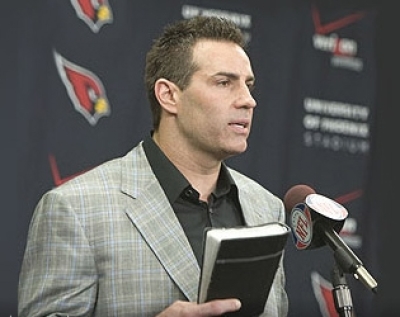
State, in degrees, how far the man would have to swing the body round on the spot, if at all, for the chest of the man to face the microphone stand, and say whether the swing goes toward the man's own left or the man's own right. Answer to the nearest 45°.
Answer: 0° — they already face it

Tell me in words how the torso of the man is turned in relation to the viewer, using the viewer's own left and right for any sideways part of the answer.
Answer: facing the viewer and to the right of the viewer
